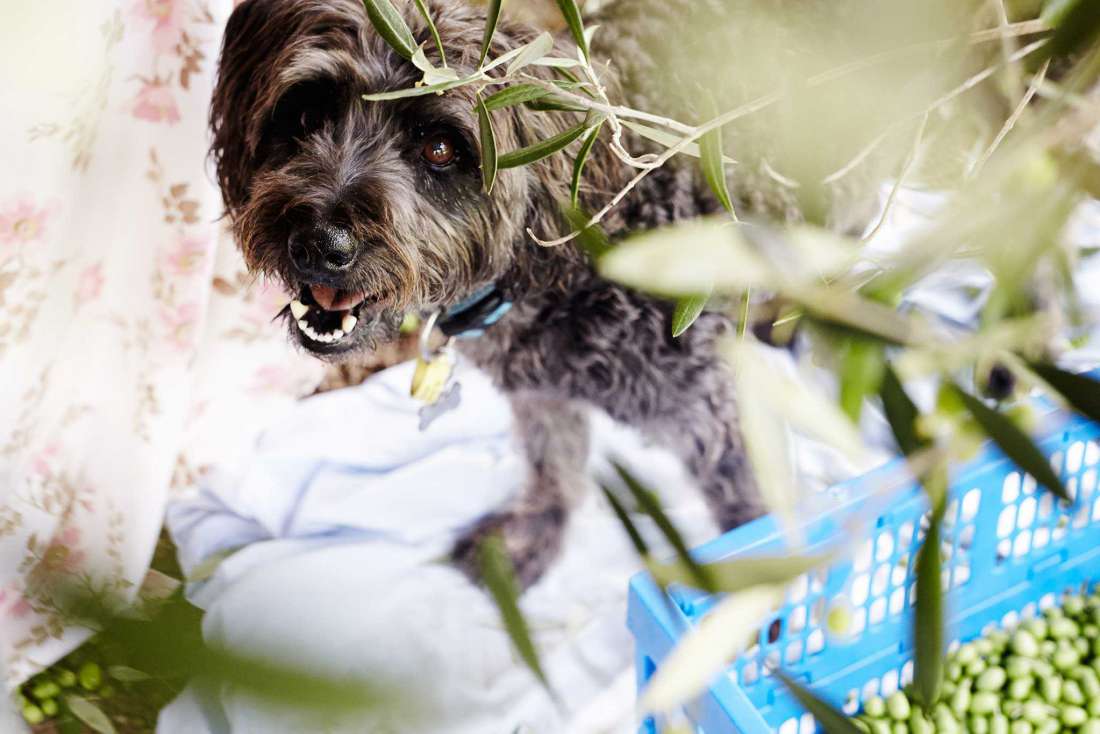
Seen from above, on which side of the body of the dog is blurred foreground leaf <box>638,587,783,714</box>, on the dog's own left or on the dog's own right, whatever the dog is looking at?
on the dog's own left

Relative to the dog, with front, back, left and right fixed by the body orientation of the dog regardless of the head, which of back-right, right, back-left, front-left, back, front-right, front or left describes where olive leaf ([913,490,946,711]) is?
front-left

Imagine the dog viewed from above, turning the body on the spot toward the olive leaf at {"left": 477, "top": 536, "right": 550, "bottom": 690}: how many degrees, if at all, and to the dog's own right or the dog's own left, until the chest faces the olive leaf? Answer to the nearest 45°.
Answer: approximately 45° to the dog's own left

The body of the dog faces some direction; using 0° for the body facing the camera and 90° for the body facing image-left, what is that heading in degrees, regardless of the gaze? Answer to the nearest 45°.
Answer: approximately 45°
